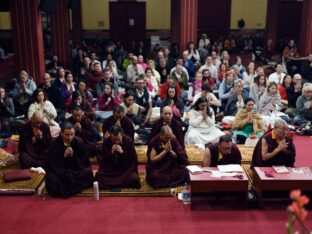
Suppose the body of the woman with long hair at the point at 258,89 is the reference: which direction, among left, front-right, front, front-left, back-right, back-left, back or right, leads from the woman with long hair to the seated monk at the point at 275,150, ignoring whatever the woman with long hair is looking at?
front-right

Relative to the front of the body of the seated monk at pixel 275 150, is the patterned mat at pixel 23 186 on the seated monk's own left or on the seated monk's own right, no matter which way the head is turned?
on the seated monk's own right

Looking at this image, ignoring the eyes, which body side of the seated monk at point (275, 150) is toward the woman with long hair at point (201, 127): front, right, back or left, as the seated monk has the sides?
back

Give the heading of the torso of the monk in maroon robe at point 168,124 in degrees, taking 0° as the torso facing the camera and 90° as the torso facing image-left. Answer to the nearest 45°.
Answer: approximately 0°

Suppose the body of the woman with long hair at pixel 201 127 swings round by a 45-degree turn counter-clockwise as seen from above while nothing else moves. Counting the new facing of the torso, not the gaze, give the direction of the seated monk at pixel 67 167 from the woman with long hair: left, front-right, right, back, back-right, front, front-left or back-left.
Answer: back-right

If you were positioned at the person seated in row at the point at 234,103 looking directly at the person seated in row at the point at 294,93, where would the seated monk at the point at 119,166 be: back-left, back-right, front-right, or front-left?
back-right

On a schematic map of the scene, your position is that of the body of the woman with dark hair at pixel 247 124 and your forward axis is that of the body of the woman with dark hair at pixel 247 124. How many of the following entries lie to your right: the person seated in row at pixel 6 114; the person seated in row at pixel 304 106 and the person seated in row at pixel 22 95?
2

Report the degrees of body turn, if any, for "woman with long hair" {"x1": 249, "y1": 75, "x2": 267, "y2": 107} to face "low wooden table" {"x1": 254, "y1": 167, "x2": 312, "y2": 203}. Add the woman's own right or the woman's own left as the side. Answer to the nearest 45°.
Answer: approximately 45° to the woman's own right

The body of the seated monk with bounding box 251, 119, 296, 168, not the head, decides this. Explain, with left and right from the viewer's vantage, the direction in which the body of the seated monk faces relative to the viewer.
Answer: facing the viewer and to the right of the viewer

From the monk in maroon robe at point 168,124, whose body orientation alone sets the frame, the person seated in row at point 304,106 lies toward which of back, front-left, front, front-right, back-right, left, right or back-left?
back-left
